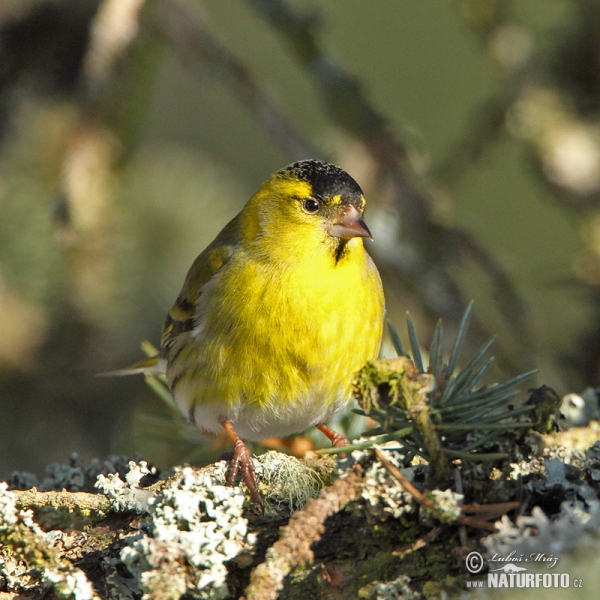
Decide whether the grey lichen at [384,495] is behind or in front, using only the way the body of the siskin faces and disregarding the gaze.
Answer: in front

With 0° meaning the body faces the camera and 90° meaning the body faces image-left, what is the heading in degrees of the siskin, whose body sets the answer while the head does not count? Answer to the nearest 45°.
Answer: approximately 315°
